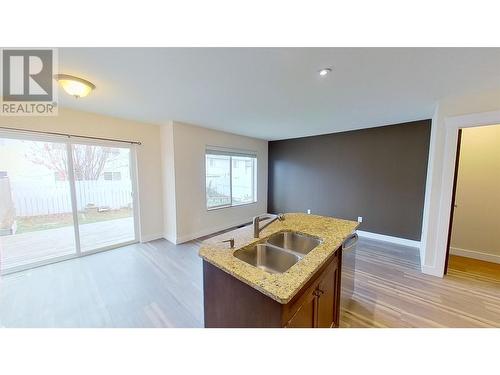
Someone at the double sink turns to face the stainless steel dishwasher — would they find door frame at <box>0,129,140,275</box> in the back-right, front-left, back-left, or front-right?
back-left

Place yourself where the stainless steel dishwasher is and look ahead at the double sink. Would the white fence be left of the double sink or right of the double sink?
right

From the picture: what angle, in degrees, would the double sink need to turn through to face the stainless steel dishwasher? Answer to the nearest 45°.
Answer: approximately 90° to its left

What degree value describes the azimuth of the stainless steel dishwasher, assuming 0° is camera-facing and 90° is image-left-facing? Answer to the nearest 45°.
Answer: approximately 270°

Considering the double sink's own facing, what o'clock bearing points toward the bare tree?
The bare tree is roughly at 5 o'clock from the double sink.

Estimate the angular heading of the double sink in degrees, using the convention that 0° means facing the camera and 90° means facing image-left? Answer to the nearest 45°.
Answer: approximately 315°

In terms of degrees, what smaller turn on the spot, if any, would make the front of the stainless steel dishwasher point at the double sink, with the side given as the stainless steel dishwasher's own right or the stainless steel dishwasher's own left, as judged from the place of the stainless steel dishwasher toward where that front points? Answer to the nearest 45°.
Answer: approximately 135° to the stainless steel dishwasher's own right
